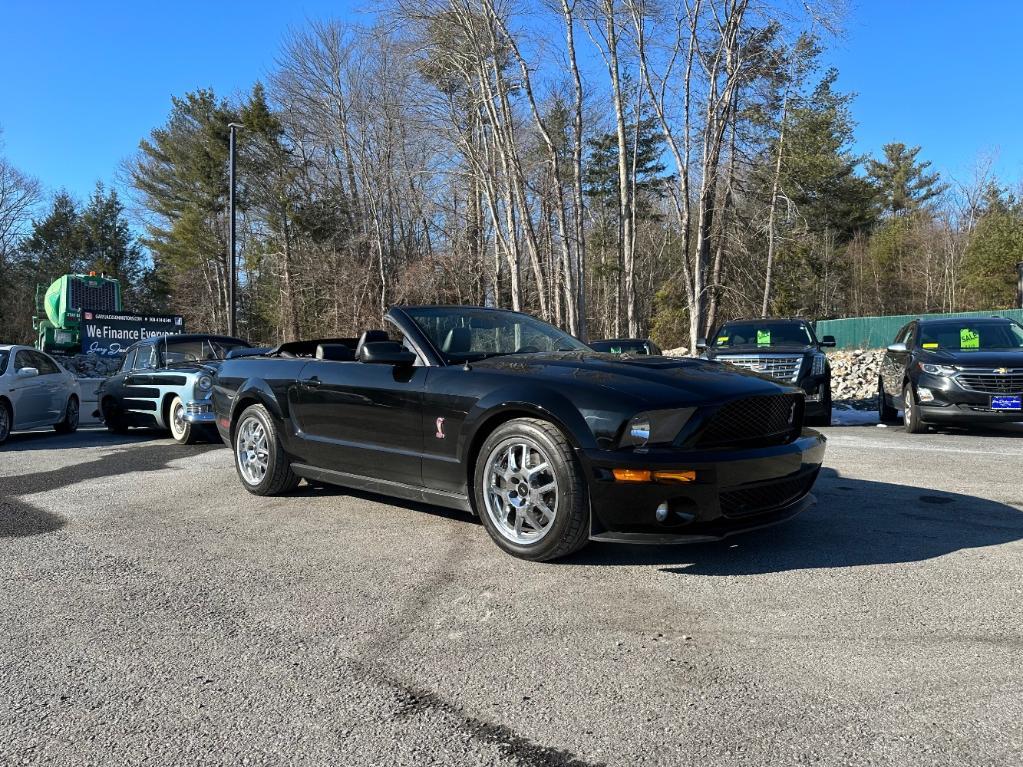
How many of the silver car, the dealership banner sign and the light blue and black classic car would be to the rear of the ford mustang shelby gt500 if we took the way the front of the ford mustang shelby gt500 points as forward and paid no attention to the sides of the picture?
3

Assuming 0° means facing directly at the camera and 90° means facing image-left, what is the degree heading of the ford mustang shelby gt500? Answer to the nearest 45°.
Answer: approximately 315°

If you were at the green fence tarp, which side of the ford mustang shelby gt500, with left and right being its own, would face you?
left

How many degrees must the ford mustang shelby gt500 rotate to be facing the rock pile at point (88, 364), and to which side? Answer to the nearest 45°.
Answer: approximately 180°

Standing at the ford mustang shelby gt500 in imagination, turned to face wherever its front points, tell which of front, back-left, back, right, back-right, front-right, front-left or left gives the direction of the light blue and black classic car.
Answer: back

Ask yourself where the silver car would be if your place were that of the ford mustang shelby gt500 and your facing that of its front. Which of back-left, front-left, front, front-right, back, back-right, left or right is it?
back

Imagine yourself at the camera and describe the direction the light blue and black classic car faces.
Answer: facing the viewer and to the right of the viewer

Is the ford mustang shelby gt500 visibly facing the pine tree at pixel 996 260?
no

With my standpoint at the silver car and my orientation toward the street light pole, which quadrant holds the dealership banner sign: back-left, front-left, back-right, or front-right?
front-left

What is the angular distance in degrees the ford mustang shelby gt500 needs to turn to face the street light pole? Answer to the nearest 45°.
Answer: approximately 180°

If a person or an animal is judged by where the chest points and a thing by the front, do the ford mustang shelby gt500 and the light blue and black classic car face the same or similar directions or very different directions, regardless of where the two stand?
same or similar directions

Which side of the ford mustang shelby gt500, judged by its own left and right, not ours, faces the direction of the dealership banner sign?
back

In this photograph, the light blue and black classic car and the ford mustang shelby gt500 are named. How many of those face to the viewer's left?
0

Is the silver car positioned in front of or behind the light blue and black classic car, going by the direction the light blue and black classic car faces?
behind

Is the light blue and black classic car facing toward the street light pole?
no

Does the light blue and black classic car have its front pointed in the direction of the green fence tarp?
no
